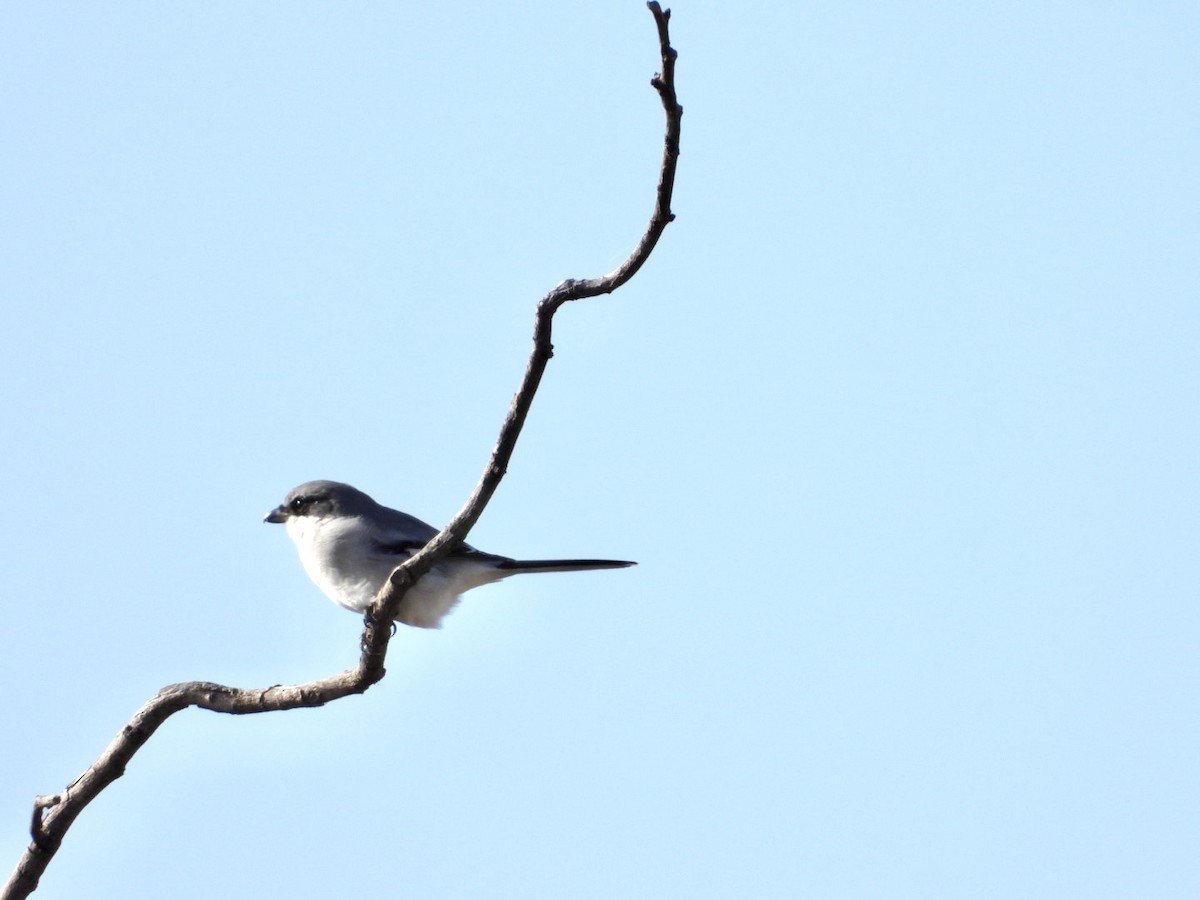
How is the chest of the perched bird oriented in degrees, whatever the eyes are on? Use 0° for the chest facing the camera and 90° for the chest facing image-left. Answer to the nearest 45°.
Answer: approximately 90°
